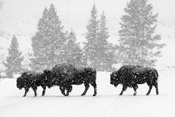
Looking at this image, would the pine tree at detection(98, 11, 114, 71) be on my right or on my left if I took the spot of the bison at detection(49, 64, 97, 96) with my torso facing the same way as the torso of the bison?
on my right

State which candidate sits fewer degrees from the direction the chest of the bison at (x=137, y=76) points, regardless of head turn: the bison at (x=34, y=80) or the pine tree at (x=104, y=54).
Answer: the bison

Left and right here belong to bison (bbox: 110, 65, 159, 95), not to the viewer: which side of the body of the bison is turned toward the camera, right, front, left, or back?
left

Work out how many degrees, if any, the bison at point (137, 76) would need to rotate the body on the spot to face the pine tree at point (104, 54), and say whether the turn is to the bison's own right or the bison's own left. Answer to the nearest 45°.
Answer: approximately 90° to the bison's own right

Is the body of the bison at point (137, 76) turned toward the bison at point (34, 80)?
yes

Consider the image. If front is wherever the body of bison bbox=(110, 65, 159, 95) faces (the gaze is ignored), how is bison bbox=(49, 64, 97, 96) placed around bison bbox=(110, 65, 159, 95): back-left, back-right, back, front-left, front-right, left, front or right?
front

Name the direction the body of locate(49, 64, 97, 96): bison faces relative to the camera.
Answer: to the viewer's left

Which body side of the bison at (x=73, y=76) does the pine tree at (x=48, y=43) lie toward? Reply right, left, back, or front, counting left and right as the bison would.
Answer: right

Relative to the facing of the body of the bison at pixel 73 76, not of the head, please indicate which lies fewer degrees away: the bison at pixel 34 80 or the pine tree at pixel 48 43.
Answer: the bison

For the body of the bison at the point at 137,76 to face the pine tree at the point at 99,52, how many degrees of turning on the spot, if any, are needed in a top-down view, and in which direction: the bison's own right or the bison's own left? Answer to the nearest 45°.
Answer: approximately 90° to the bison's own right

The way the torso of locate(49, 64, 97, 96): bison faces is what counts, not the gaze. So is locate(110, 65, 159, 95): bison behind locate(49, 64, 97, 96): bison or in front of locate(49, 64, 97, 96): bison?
behind
